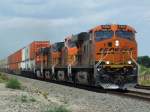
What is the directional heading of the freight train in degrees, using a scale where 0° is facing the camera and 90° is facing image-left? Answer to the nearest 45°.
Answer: approximately 315°
